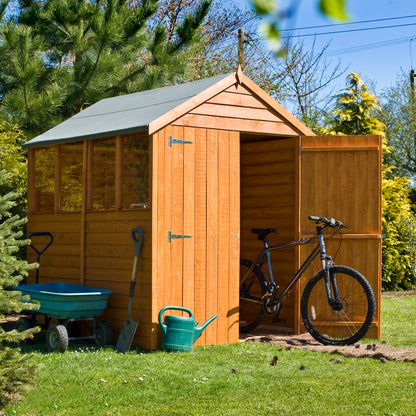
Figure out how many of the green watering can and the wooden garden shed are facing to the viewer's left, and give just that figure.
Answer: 0

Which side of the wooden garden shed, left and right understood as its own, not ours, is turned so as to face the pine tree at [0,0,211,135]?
back

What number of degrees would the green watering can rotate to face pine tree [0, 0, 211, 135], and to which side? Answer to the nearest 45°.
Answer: approximately 90° to its left

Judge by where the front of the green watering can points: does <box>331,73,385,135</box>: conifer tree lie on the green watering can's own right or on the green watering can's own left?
on the green watering can's own left

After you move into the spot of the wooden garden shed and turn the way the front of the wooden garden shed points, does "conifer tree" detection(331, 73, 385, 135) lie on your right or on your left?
on your left

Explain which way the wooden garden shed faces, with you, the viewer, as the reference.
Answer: facing the viewer and to the right of the viewer

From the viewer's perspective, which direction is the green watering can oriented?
to the viewer's right

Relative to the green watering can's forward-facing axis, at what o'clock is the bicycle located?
The bicycle is roughly at 11 o'clock from the green watering can.

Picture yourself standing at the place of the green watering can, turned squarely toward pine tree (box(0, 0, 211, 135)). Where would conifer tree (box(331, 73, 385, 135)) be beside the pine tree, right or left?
right
